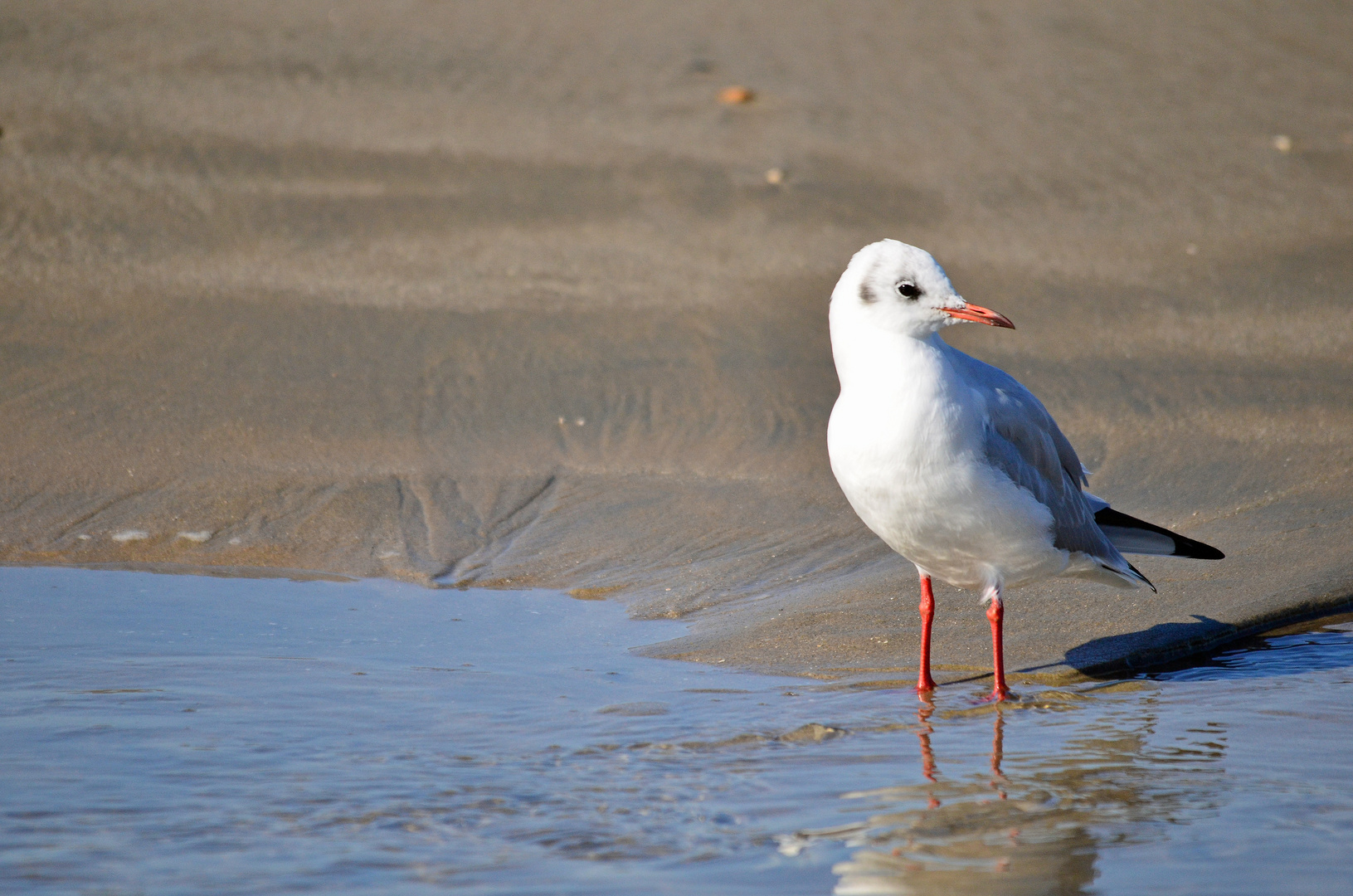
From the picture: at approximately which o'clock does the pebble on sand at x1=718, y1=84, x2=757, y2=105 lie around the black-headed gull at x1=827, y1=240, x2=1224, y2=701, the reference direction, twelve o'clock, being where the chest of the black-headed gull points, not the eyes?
The pebble on sand is roughly at 4 o'clock from the black-headed gull.
